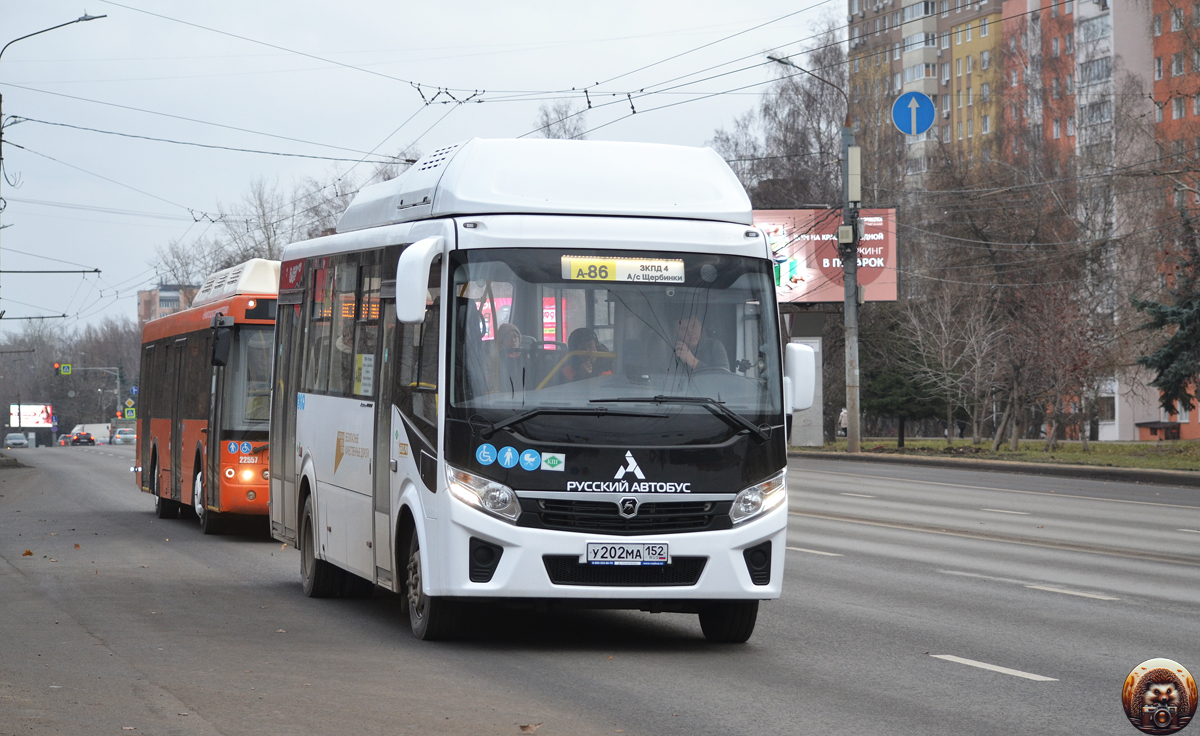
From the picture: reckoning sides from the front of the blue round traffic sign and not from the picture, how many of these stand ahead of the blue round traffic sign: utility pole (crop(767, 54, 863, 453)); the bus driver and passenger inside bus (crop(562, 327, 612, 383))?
2

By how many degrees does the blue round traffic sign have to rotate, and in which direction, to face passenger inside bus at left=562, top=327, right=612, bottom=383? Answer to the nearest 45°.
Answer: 0° — it already faces them

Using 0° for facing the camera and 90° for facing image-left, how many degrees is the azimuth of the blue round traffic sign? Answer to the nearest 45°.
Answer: approximately 0°

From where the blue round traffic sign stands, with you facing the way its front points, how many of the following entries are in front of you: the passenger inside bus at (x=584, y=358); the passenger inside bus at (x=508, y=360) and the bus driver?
3

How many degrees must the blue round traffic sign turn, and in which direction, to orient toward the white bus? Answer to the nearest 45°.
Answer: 0° — it already faces it
